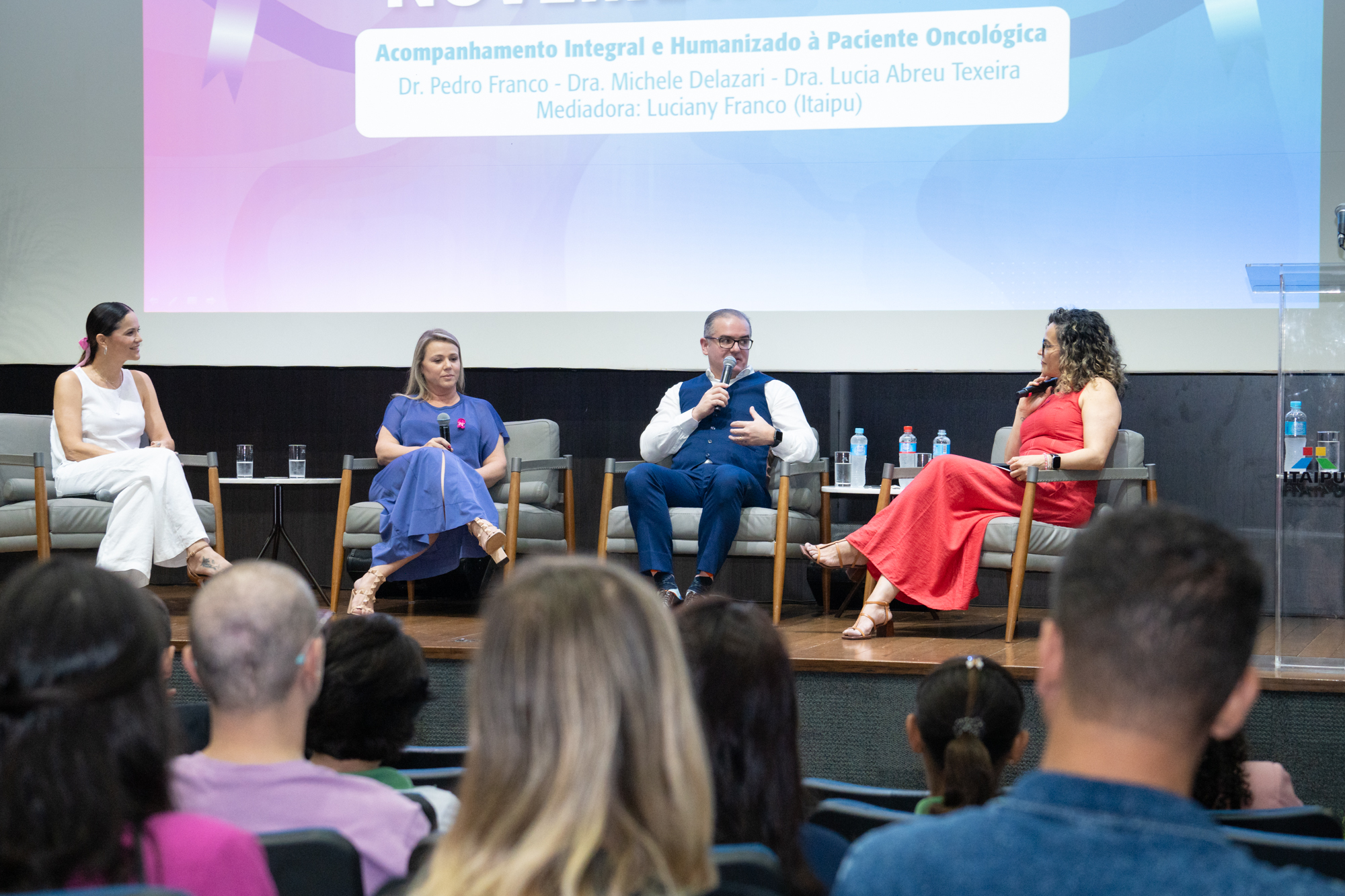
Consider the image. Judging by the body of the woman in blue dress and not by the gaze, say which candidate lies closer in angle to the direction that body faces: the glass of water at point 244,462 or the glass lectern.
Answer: the glass lectern

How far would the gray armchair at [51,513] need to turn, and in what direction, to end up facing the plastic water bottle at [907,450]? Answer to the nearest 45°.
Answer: approximately 45° to its left

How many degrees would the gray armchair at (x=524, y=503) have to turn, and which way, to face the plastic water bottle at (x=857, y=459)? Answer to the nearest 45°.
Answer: approximately 135° to its left

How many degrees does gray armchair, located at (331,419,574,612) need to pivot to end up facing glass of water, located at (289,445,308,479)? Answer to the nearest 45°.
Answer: approximately 90° to its right

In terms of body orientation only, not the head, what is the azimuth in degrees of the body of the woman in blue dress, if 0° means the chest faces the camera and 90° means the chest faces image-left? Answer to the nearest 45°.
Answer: approximately 0°

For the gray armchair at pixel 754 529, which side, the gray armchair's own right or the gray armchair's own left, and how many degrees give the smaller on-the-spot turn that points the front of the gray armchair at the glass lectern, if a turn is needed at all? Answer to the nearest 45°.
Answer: approximately 90° to the gray armchair's own left

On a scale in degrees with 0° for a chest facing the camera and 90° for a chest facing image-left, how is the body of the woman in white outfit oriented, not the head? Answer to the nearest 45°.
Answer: approximately 315°

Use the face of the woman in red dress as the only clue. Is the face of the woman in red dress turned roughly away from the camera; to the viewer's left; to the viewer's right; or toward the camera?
to the viewer's left

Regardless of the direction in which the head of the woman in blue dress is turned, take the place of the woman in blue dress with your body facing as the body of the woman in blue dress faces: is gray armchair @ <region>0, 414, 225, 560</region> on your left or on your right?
on your right

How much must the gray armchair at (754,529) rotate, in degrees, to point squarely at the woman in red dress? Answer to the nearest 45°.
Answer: approximately 90° to its left

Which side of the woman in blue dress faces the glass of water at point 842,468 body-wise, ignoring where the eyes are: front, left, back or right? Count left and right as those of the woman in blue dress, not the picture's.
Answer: left

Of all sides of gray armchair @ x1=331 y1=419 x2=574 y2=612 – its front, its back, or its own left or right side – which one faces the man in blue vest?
left

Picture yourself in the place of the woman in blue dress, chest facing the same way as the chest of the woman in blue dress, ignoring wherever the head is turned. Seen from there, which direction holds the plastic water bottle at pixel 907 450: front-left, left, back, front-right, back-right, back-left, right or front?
left

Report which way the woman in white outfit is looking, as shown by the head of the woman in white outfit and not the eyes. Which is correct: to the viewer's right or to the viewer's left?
to the viewer's right
